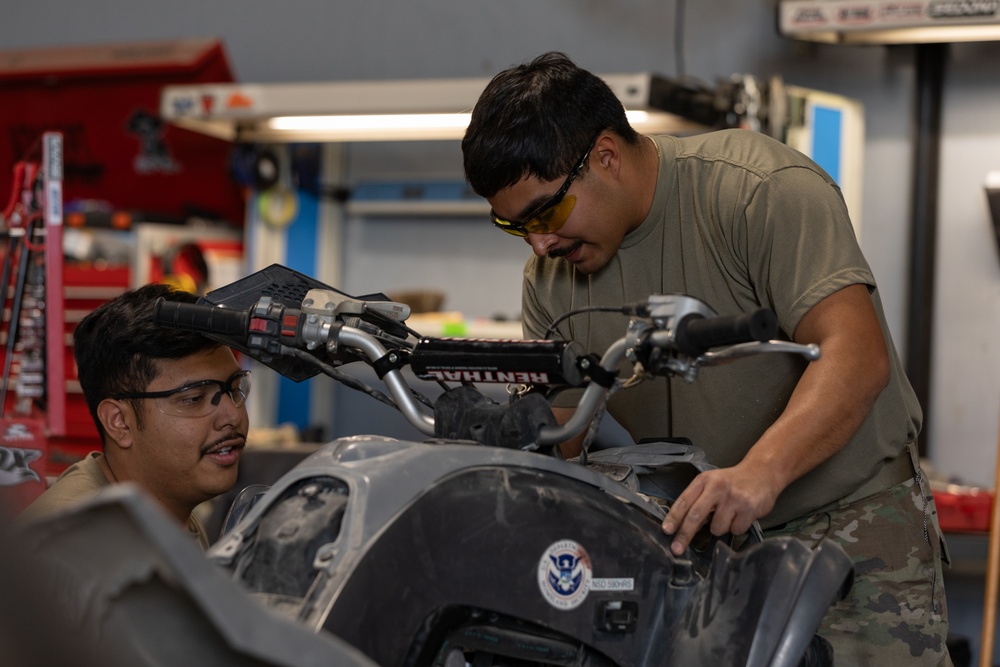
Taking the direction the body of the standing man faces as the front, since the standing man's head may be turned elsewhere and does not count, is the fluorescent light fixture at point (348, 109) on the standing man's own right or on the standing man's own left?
on the standing man's own right

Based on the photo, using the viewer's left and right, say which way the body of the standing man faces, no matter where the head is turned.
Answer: facing the viewer and to the left of the viewer

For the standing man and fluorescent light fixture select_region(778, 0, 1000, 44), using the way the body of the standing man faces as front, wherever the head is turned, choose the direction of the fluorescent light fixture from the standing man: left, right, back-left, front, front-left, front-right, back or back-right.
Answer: back-right

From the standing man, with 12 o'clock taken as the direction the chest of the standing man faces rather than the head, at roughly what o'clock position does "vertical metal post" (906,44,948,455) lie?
The vertical metal post is roughly at 5 o'clock from the standing man.
